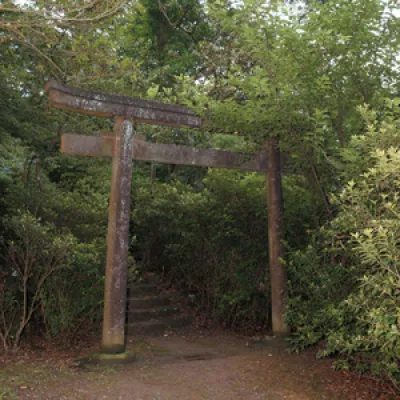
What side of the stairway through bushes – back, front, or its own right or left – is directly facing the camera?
front

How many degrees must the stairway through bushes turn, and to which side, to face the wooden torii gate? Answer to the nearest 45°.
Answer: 0° — it already faces it

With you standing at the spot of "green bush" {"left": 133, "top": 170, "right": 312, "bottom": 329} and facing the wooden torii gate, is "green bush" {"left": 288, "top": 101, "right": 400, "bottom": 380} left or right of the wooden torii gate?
left

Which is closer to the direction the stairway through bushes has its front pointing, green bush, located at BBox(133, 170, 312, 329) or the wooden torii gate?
the wooden torii gate

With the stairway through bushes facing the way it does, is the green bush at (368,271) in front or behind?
in front

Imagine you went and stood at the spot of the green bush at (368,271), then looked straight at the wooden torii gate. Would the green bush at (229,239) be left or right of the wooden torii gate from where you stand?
right
